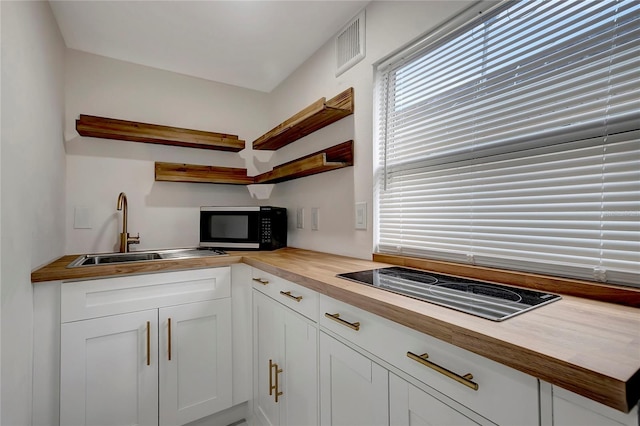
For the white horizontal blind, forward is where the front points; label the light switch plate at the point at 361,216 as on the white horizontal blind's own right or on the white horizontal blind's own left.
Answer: on the white horizontal blind's own right

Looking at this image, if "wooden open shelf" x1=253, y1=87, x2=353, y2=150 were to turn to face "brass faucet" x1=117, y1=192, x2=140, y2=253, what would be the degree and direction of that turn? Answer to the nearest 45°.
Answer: approximately 45° to its right

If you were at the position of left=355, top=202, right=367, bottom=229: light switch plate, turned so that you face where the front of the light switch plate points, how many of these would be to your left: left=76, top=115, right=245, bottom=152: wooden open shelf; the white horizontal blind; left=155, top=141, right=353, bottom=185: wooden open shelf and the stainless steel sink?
1

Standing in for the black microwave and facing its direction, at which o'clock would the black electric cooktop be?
The black electric cooktop is roughly at 11 o'clock from the black microwave.

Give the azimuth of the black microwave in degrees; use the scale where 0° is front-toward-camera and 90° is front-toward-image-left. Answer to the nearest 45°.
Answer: approximately 0°

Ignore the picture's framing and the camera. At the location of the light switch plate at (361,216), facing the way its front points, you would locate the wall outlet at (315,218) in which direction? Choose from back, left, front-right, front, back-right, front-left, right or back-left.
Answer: right

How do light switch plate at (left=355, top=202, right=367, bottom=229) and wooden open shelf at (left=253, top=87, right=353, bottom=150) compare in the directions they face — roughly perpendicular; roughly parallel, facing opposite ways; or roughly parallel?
roughly parallel

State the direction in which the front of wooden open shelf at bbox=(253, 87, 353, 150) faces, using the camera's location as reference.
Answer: facing the viewer and to the left of the viewer

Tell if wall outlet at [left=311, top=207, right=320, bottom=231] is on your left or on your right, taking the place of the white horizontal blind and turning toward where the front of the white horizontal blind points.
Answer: on your right

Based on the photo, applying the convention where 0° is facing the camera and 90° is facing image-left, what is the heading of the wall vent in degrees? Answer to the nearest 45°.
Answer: approximately 45°
